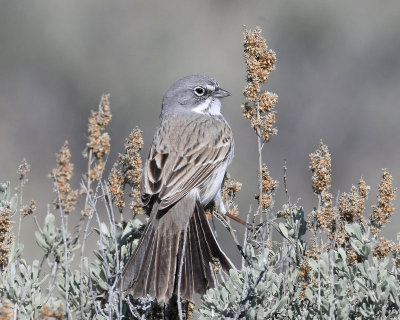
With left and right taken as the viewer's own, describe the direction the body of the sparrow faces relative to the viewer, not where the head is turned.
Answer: facing away from the viewer and to the right of the viewer
